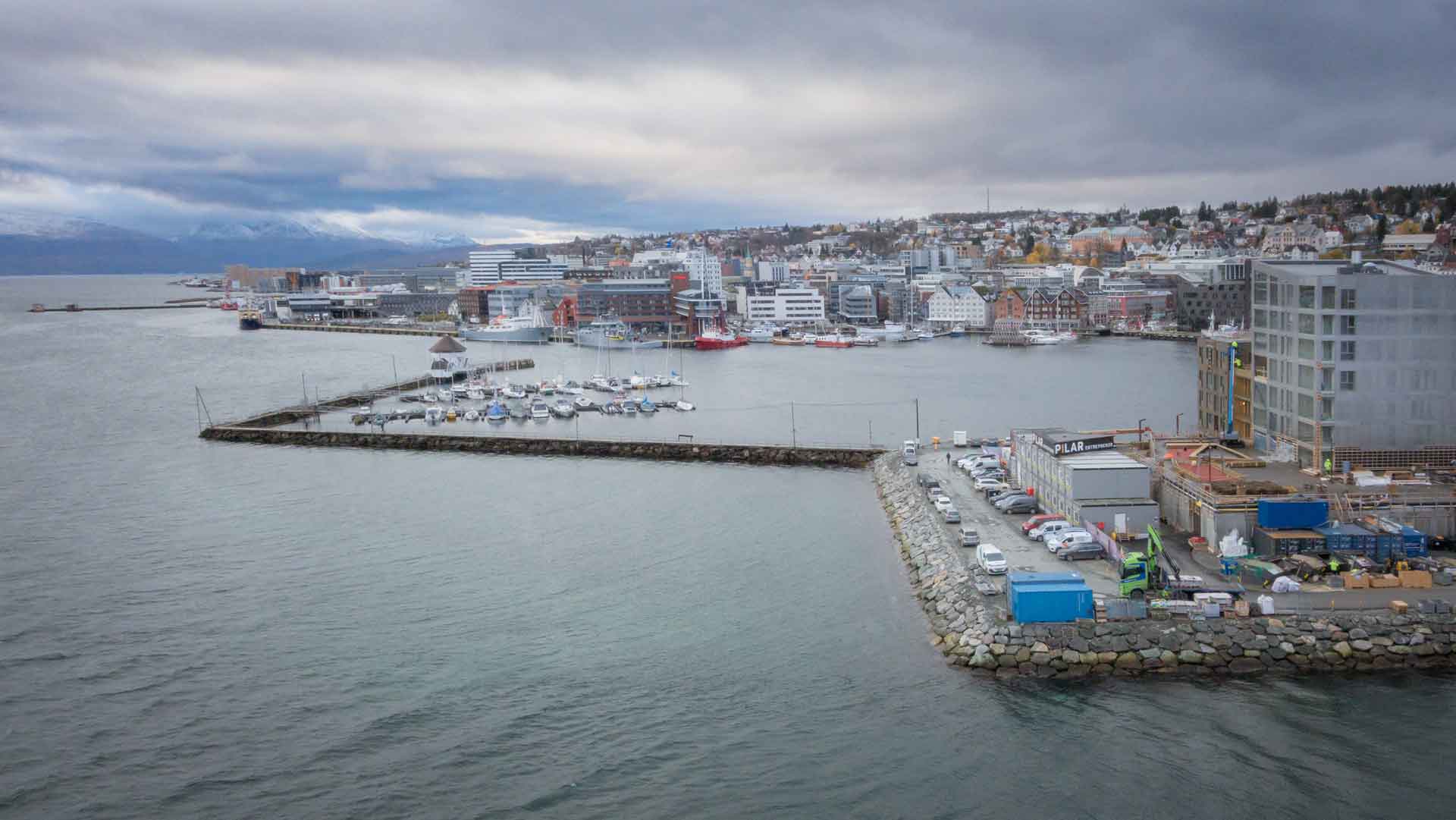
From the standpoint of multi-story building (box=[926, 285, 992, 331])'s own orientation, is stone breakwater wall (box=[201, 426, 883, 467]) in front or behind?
in front

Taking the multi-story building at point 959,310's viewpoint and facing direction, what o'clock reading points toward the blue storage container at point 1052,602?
The blue storage container is roughly at 12 o'clock from the multi-story building.

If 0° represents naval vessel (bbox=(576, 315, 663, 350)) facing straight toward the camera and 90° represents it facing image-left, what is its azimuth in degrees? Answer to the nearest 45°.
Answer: approximately 90°

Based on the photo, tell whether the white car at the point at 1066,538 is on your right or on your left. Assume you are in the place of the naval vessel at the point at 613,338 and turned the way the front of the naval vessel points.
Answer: on your left

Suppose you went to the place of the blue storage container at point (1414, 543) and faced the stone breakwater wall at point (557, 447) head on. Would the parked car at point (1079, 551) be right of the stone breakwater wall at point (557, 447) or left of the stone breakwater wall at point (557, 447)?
left

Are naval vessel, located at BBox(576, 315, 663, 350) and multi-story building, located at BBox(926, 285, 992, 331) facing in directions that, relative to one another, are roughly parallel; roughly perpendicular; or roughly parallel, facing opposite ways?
roughly perpendicular

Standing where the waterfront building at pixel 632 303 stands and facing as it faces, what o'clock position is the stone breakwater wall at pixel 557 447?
The stone breakwater wall is roughly at 12 o'clock from the waterfront building.

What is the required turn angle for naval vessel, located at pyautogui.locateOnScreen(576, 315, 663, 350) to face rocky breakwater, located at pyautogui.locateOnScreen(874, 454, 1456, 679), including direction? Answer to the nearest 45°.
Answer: approximately 90° to its left

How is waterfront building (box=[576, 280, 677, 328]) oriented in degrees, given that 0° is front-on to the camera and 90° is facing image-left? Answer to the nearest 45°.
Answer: approximately 0°

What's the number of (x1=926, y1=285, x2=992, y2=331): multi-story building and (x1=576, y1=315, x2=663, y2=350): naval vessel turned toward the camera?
1

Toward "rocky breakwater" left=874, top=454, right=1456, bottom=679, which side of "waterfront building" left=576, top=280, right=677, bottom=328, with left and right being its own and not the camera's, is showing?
front

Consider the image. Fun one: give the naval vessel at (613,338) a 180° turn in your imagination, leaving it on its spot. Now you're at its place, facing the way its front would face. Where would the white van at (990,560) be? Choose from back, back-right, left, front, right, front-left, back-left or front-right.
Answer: right

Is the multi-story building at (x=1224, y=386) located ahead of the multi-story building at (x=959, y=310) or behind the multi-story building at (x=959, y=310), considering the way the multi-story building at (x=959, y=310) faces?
ahead

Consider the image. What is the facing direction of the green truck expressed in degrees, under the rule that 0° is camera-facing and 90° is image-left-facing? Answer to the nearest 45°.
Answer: approximately 90°

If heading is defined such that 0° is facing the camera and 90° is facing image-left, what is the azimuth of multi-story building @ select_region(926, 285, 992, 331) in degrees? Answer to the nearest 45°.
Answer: approximately 0°

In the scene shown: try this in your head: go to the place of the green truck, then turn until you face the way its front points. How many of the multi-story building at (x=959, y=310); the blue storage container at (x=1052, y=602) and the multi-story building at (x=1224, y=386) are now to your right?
2
